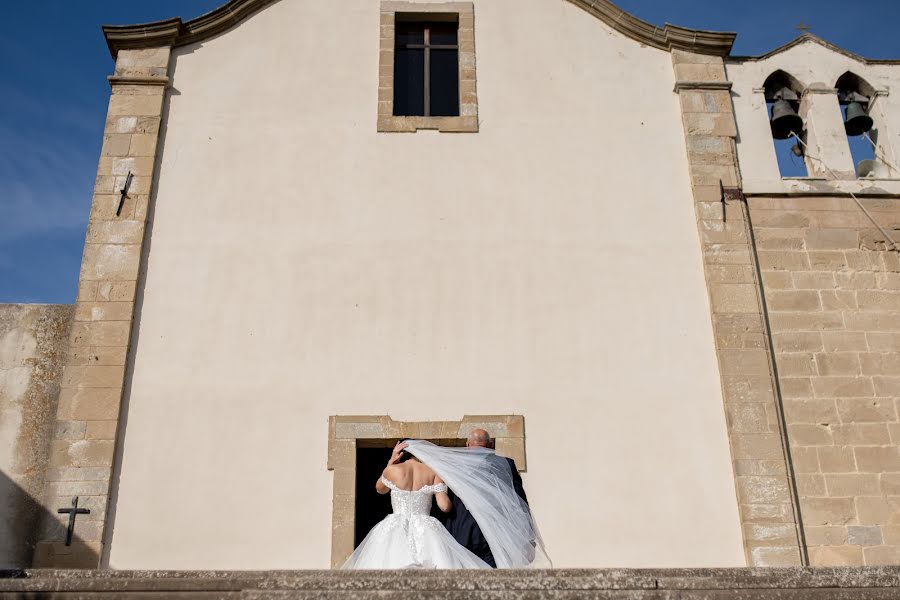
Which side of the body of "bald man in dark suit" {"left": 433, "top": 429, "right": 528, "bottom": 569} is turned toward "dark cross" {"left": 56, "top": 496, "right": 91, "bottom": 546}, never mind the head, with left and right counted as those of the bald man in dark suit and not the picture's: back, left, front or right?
left

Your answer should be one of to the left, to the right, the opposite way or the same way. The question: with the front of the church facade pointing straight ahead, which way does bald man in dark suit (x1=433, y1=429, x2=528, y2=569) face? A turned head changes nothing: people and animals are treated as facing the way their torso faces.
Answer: the opposite way

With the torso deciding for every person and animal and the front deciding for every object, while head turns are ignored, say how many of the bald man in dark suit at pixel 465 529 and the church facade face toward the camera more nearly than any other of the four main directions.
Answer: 1

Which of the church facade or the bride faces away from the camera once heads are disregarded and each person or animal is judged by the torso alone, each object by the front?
the bride

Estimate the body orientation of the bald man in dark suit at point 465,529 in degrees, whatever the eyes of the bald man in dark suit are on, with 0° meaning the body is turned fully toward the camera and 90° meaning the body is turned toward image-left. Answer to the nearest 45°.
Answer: approximately 180°

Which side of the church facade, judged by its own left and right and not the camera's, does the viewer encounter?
front

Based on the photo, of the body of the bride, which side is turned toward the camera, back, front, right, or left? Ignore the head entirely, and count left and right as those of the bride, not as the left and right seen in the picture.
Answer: back
